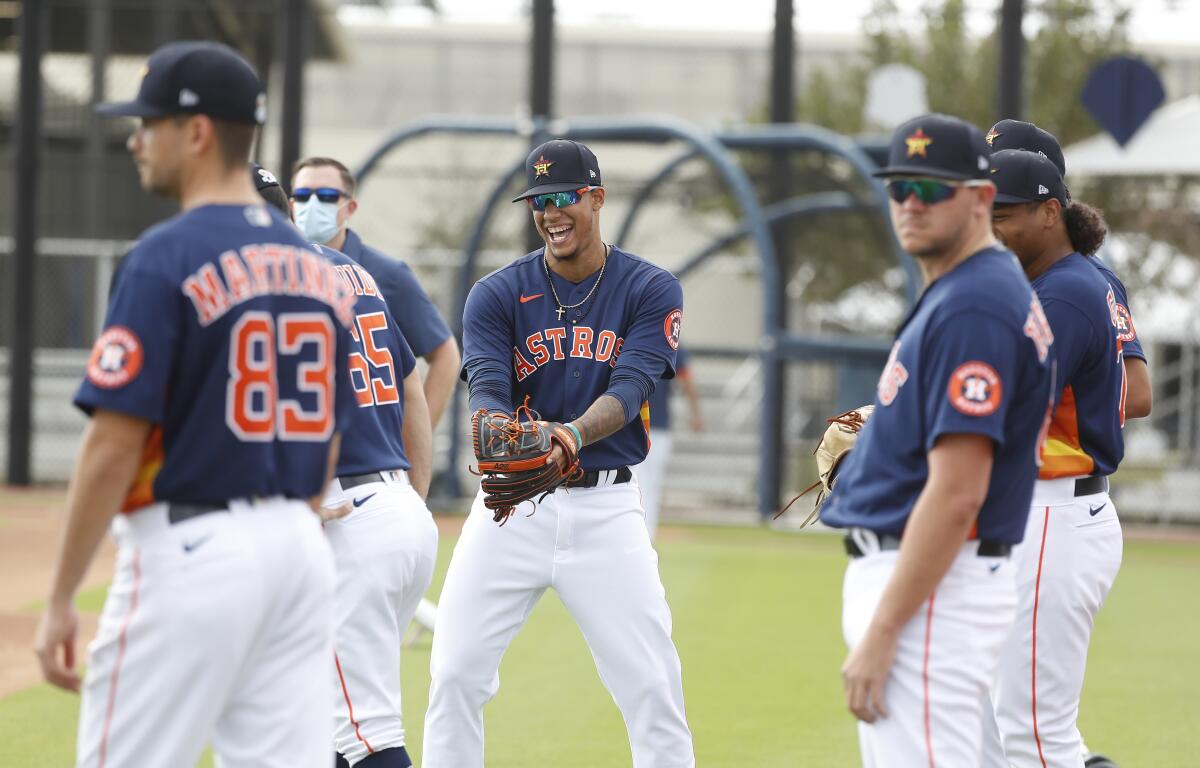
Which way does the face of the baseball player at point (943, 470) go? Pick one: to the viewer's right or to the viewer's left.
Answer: to the viewer's left

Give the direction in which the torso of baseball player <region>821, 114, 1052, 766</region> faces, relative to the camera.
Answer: to the viewer's left

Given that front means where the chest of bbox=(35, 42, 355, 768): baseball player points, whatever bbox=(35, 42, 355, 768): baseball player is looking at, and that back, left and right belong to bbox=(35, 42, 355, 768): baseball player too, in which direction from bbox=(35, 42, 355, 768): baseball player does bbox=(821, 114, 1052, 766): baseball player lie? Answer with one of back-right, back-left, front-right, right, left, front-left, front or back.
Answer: back-right

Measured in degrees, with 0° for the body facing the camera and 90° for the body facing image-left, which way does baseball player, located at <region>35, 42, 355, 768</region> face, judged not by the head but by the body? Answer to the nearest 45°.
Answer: approximately 135°

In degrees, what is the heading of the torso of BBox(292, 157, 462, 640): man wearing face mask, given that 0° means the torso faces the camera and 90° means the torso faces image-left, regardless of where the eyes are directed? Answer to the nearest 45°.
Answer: approximately 45°

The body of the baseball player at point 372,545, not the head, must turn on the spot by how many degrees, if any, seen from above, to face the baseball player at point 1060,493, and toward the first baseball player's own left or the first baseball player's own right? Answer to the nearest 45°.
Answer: approximately 135° to the first baseball player's own right

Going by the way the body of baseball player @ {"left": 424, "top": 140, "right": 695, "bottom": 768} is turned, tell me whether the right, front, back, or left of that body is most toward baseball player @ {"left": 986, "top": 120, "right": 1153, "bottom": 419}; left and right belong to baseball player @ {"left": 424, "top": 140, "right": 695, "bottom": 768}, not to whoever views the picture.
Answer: left

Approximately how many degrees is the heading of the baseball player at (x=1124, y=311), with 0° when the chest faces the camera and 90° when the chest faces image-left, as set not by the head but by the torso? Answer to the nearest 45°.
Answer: approximately 45°

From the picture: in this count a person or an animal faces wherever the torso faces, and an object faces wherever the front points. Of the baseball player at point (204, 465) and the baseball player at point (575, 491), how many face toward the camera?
1

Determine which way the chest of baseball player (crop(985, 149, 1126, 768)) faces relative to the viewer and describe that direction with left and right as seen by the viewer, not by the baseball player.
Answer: facing to the left of the viewer

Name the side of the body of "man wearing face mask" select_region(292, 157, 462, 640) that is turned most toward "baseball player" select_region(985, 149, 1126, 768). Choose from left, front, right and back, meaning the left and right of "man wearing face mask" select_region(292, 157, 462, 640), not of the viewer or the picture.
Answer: left
